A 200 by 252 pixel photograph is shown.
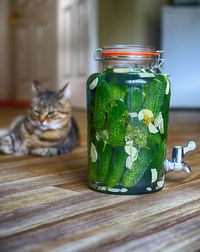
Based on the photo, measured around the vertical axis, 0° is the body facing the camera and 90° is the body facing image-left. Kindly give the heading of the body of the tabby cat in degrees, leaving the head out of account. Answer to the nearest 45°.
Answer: approximately 0°

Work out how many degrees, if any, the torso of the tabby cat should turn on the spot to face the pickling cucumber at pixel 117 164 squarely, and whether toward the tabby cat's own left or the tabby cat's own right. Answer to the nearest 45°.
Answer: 0° — it already faces it

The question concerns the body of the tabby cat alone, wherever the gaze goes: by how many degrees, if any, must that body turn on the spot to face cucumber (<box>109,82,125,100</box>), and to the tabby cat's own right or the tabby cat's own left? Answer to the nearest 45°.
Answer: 0° — it already faces it

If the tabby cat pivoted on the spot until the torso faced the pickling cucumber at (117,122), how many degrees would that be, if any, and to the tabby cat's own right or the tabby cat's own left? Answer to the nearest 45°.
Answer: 0° — it already faces it
